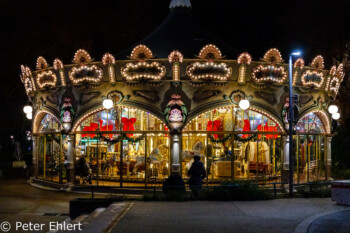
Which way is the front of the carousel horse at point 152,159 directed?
to the viewer's right

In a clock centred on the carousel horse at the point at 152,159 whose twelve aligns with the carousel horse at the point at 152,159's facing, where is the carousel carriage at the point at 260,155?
the carousel carriage at the point at 260,155 is roughly at 12 o'clock from the carousel horse at the point at 152,159.

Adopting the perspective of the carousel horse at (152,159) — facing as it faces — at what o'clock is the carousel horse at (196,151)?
the carousel horse at (196,151) is roughly at 12 o'clock from the carousel horse at (152,159).

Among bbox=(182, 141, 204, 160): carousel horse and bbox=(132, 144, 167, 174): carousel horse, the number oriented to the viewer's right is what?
2

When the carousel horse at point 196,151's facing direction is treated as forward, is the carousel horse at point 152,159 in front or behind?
behind

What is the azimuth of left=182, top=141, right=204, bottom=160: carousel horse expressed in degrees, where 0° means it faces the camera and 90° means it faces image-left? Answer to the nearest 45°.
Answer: approximately 270°
